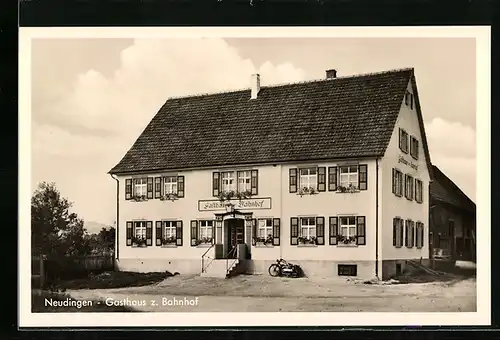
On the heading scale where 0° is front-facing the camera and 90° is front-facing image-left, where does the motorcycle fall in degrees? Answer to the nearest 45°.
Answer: approximately 90°

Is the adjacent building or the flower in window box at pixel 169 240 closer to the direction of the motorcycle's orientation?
the flower in window box

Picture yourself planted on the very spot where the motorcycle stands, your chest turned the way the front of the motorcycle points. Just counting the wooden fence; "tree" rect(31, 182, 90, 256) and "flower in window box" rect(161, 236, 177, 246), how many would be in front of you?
3

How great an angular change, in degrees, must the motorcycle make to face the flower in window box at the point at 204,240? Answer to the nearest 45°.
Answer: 0° — it already faces it

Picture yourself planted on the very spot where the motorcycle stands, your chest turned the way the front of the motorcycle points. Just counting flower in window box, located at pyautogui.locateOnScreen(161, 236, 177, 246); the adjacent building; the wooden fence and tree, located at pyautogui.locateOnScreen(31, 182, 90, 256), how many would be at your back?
1

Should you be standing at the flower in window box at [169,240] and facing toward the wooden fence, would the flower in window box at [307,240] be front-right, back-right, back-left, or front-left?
back-left

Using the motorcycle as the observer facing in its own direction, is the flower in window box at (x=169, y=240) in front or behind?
in front

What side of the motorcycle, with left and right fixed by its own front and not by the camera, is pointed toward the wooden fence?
front

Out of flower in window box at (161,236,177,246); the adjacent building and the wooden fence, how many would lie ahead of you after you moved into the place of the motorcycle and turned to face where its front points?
2

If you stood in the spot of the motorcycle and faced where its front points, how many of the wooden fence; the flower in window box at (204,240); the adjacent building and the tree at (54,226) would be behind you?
1
